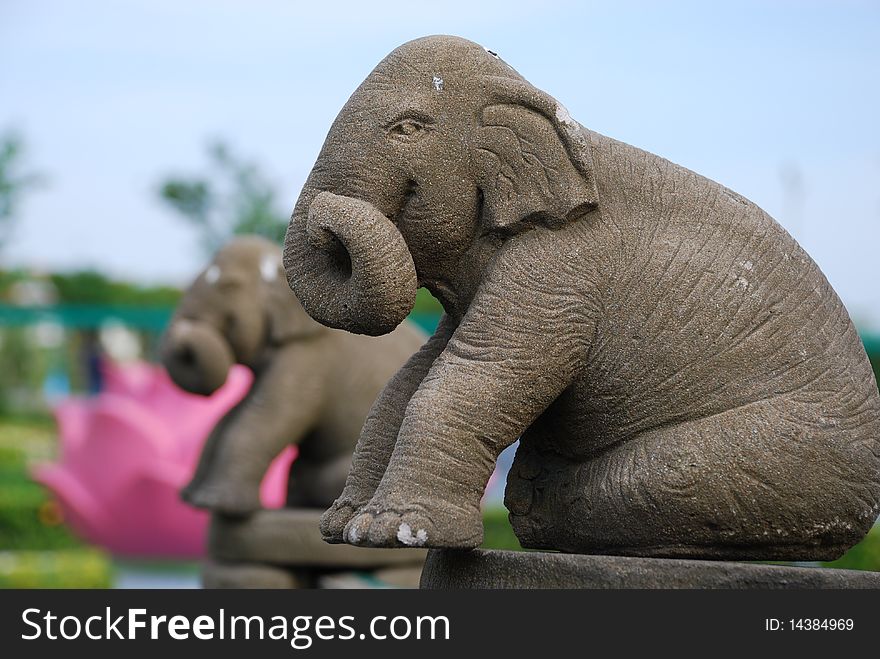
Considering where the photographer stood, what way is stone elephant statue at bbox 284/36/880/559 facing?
facing to the left of the viewer

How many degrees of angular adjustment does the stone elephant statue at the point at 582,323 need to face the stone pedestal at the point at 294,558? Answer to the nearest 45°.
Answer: approximately 45° to its right

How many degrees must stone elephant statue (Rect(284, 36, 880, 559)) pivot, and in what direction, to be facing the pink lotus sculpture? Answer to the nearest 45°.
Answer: approximately 45° to its right

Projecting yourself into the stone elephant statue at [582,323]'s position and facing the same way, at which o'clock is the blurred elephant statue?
The blurred elephant statue is roughly at 2 o'clock from the stone elephant statue.
